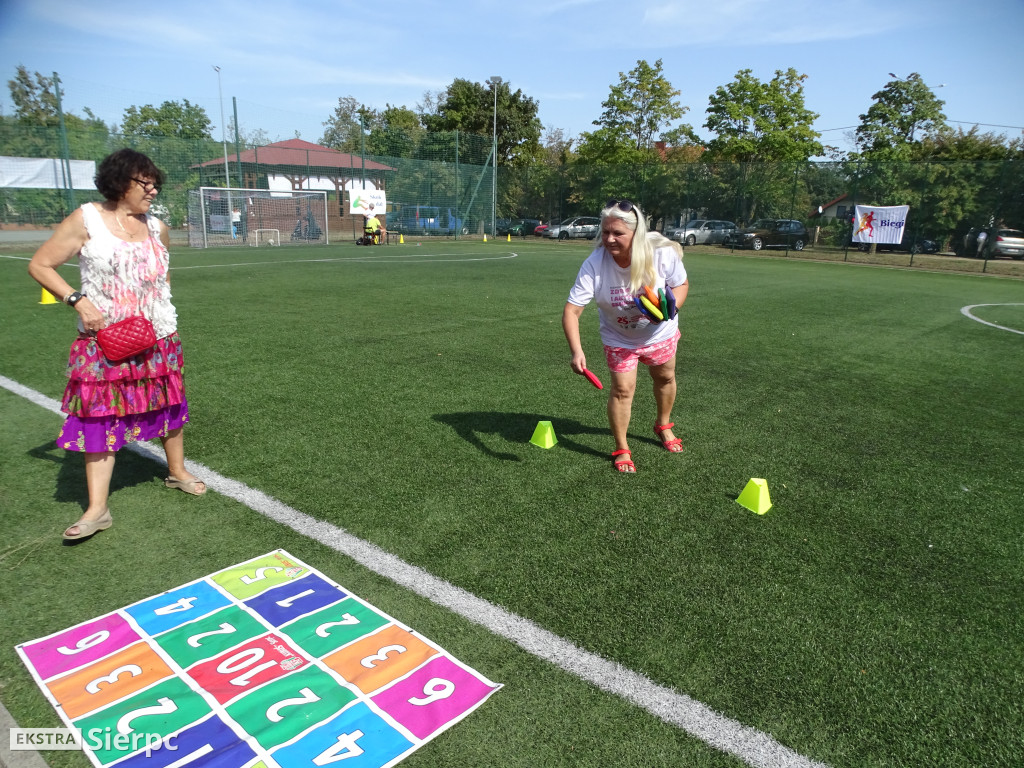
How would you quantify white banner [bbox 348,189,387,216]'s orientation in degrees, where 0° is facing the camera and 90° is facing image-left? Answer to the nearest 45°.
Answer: approximately 0°

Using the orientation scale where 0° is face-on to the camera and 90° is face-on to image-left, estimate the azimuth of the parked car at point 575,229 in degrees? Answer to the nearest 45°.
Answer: approximately 45°

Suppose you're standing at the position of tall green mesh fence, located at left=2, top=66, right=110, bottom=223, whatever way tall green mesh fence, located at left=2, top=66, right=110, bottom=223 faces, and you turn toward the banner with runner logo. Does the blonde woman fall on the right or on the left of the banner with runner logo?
right

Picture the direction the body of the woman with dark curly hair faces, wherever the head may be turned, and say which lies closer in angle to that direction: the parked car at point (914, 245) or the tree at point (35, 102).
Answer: the parked car

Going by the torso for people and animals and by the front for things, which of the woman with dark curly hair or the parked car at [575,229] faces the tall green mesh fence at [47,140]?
the parked car

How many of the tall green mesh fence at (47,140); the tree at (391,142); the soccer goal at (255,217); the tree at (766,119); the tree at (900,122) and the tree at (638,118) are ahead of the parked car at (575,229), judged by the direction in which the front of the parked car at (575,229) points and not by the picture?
3

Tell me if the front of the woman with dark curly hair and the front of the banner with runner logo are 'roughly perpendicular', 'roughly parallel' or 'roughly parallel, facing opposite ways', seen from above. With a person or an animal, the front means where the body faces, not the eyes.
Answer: roughly perpendicular

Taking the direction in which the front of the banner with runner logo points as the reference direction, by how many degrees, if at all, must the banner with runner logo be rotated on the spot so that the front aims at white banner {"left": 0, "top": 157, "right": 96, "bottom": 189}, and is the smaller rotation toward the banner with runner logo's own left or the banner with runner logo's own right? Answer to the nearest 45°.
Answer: approximately 45° to the banner with runner logo's own right

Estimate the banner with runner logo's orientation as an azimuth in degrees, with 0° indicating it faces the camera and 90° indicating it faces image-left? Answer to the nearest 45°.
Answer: approximately 0°

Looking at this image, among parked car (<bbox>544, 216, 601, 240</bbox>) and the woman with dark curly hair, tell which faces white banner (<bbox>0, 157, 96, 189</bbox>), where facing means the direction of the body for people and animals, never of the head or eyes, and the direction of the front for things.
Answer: the parked car

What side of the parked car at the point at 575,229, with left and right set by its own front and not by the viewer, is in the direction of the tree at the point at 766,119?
back
